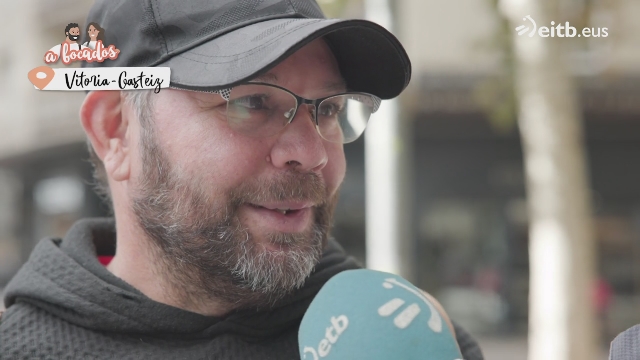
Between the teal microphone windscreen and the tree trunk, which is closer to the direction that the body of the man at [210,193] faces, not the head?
the teal microphone windscreen

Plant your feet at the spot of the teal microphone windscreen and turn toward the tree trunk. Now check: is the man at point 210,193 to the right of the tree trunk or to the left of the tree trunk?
left

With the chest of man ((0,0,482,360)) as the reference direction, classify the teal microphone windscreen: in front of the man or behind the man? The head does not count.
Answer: in front

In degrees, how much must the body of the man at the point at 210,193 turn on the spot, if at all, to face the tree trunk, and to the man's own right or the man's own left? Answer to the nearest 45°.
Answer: approximately 90° to the man's own left

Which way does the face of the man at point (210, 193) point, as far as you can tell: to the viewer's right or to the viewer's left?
to the viewer's right
